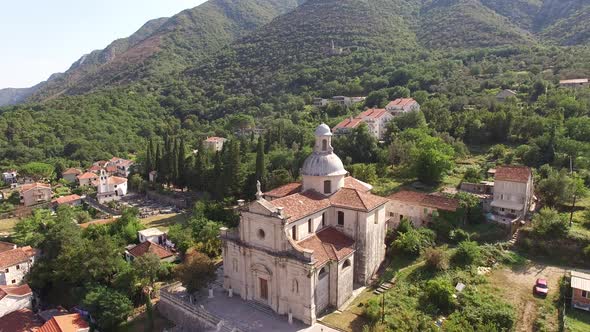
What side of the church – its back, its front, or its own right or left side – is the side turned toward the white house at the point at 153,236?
right

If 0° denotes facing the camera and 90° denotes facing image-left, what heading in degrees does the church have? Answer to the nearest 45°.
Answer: approximately 45°

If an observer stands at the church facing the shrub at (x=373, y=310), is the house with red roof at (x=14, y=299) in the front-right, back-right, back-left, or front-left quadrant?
back-right

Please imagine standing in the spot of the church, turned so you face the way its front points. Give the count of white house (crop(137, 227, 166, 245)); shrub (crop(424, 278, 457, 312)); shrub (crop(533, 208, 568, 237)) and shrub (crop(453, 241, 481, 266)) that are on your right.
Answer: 1

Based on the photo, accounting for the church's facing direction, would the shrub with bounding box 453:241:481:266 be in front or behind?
behind

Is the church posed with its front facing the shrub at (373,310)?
no

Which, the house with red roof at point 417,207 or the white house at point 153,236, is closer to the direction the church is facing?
the white house

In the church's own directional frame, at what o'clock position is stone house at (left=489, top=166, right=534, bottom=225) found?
The stone house is roughly at 7 o'clock from the church.

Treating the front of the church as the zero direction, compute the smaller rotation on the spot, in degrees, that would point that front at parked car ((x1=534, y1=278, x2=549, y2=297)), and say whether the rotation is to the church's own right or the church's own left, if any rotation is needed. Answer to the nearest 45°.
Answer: approximately 135° to the church's own left

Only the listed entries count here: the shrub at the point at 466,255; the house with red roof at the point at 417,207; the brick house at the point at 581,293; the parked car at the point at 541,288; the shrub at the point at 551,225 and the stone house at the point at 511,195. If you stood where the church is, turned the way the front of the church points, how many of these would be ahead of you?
0

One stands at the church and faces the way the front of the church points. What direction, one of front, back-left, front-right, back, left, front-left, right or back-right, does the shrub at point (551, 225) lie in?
back-left

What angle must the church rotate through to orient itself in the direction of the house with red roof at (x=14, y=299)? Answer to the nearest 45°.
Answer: approximately 45° to its right

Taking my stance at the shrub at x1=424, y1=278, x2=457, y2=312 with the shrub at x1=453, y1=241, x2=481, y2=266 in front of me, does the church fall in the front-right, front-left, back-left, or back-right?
back-left

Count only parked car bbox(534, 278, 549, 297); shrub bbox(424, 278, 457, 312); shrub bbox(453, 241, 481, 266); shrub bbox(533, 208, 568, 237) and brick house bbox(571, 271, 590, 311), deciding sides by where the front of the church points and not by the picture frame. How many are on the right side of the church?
0

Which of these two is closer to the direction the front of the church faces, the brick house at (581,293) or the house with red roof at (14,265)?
the house with red roof

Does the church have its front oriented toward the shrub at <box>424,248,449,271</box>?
no

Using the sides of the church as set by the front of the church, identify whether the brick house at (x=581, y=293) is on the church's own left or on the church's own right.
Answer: on the church's own left

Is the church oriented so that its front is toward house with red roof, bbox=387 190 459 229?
no
